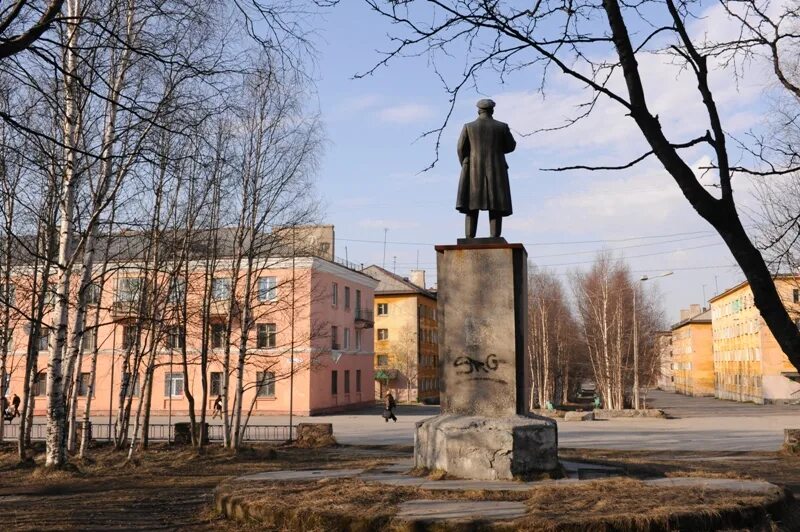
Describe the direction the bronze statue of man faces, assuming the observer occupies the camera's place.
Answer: facing away from the viewer
